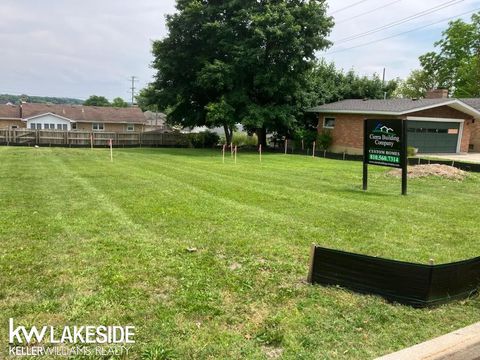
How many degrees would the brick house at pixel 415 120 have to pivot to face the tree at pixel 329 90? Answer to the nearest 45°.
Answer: approximately 135° to its right

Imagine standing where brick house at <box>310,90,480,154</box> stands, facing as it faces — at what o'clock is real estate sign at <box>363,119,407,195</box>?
The real estate sign is roughly at 12 o'clock from the brick house.

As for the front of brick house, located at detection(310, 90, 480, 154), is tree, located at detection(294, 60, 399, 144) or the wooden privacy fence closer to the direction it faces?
the wooden privacy fence

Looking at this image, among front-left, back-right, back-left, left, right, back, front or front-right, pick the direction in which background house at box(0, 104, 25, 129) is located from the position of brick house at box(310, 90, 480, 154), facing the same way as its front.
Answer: right

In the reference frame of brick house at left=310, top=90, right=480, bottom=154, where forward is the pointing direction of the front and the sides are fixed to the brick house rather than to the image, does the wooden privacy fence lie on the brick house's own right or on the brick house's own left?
on the brick house's own right

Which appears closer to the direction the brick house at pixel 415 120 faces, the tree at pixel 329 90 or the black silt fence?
the black silt fence

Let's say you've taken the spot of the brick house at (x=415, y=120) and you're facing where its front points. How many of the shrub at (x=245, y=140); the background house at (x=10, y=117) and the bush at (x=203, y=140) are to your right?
3

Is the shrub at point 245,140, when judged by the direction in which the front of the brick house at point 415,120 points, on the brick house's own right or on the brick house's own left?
on the brick house's own right

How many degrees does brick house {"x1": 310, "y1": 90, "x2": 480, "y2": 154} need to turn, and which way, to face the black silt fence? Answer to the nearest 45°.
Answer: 0° — it already faces it

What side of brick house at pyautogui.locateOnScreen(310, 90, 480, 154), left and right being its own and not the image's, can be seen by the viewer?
front

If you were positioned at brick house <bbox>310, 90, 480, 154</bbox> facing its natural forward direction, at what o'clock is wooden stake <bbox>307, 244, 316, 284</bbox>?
The wooden stake is roughly at 12 o'clock from the brick house.
